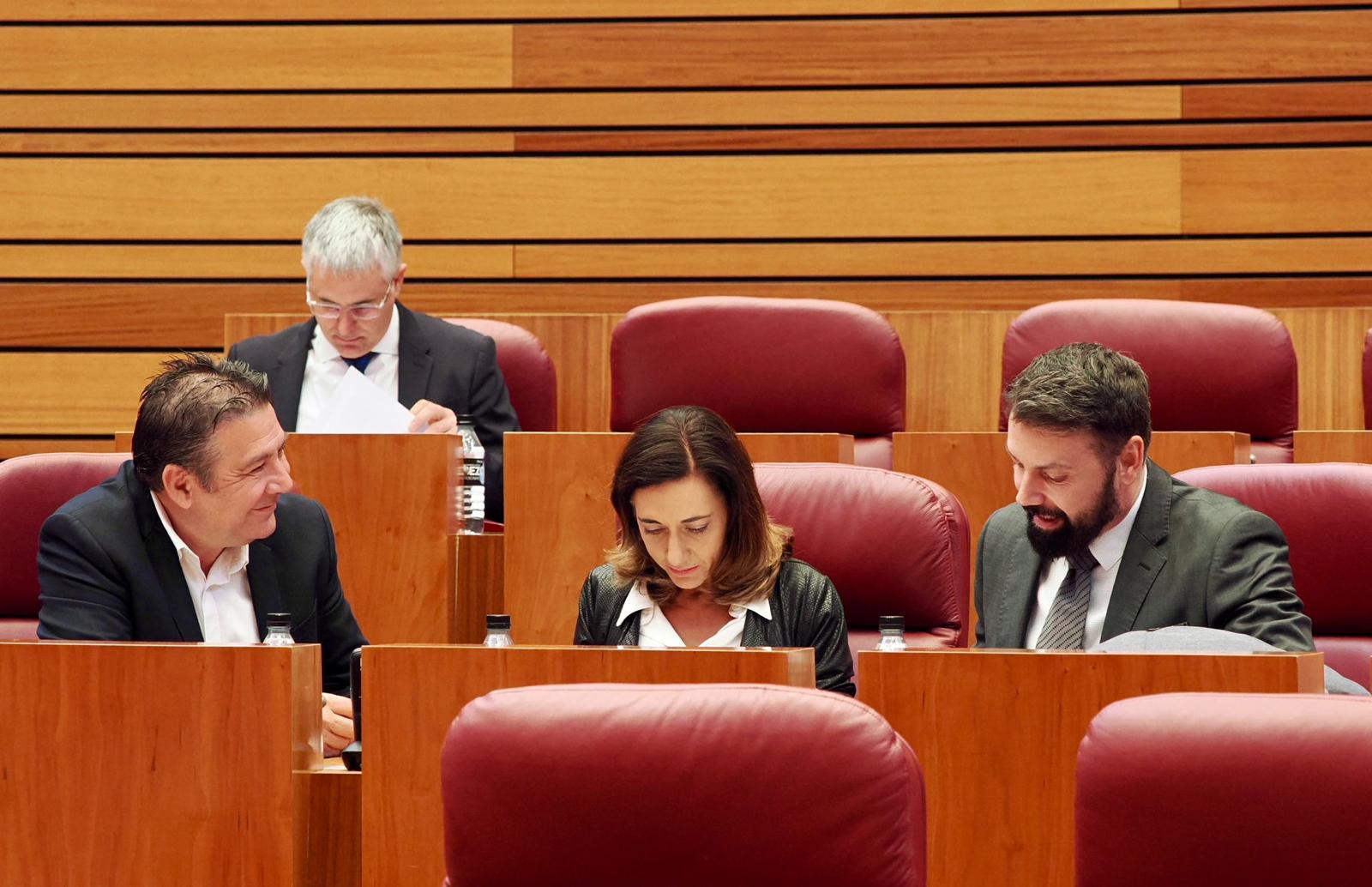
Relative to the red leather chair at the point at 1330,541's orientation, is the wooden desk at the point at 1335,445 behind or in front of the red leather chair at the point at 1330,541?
behind

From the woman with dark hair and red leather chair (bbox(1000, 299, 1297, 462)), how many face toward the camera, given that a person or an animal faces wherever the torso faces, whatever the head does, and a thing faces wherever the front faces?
2

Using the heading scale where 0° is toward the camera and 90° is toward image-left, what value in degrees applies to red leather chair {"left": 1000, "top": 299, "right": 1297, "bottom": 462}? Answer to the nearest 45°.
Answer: approximately 0°

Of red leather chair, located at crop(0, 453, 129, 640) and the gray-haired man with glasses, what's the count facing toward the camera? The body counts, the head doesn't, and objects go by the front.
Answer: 2
